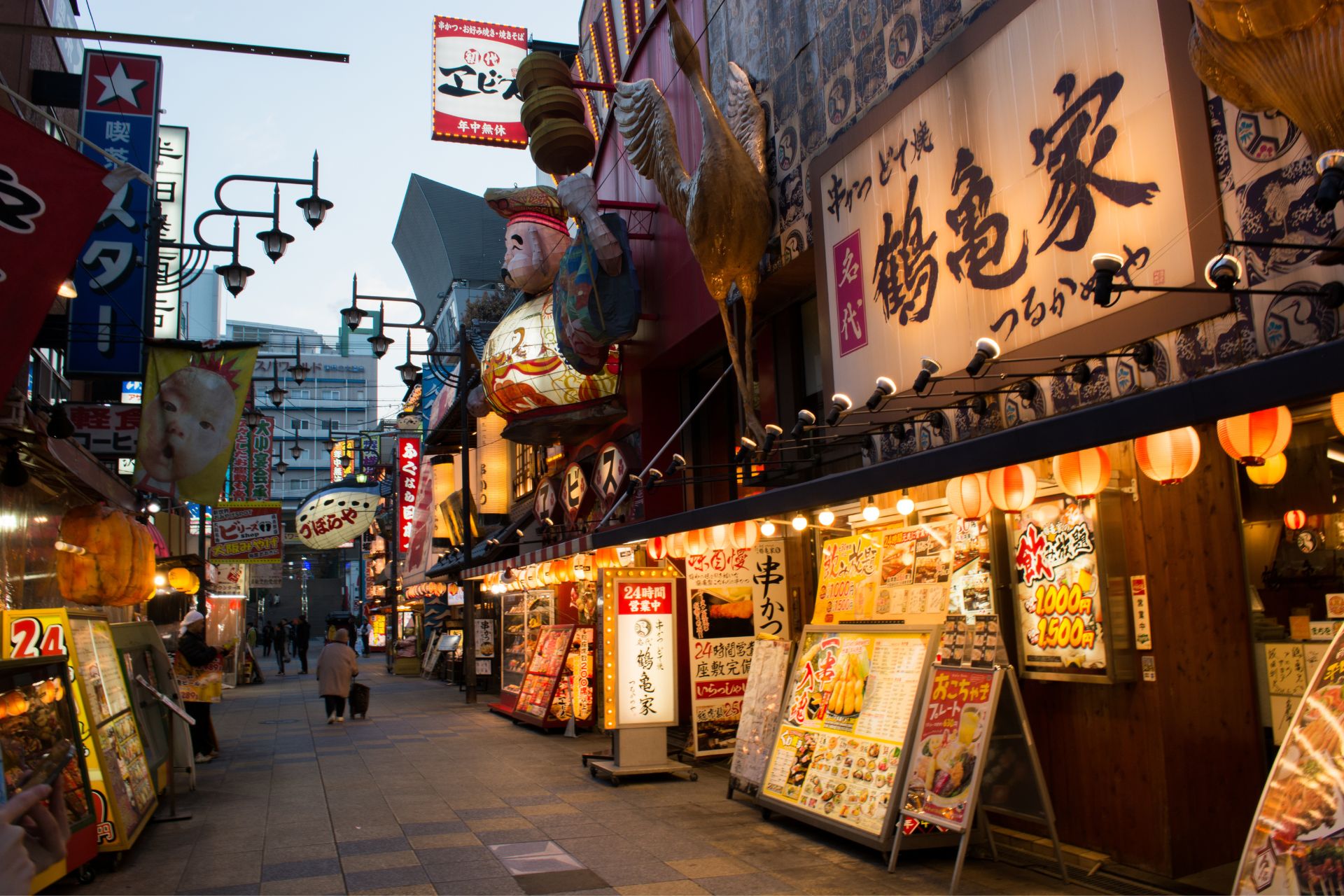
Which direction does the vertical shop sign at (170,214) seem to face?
toward the camera

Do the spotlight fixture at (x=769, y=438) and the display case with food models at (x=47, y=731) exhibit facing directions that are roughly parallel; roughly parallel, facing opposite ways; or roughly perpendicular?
roughly parallel

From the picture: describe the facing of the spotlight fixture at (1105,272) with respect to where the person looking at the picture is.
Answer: facing away from the viewer and to the right of the viewer

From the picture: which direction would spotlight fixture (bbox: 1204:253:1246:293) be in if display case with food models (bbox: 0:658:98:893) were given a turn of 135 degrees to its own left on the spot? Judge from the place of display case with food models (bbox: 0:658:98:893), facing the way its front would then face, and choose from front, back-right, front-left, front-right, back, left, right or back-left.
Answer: back-right

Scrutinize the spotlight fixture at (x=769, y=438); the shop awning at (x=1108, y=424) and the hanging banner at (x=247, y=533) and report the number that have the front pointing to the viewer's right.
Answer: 1

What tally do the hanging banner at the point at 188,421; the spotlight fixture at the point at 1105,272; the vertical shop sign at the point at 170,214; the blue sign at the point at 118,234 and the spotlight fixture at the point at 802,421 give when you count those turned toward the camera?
3

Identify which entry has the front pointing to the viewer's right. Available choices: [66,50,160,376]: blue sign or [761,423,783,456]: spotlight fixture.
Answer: the spotlight fixture

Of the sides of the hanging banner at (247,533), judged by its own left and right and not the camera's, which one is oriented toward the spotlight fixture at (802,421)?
front

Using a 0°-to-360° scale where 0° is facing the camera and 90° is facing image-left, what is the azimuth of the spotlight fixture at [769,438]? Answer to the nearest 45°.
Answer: approximately 270°

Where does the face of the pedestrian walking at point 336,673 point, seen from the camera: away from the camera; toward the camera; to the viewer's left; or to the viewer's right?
away from the camera

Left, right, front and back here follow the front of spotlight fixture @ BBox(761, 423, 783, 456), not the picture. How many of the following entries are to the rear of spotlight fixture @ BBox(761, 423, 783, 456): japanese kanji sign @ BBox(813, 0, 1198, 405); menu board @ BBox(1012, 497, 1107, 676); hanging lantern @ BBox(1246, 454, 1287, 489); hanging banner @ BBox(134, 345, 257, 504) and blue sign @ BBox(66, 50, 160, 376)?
2

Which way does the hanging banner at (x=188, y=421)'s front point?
toward the camera

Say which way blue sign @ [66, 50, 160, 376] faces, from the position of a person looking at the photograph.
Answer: facing the viewer

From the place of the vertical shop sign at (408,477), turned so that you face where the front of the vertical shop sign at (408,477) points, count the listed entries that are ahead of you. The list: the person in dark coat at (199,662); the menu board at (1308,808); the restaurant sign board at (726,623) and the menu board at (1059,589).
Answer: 4

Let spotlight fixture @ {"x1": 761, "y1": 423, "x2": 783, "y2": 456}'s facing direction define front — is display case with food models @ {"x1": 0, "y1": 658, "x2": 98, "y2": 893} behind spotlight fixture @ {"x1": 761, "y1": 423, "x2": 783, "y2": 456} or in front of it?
behind

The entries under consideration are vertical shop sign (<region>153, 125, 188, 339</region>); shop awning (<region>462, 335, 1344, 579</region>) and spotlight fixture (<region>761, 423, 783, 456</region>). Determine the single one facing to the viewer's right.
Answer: the spotlight fixture
